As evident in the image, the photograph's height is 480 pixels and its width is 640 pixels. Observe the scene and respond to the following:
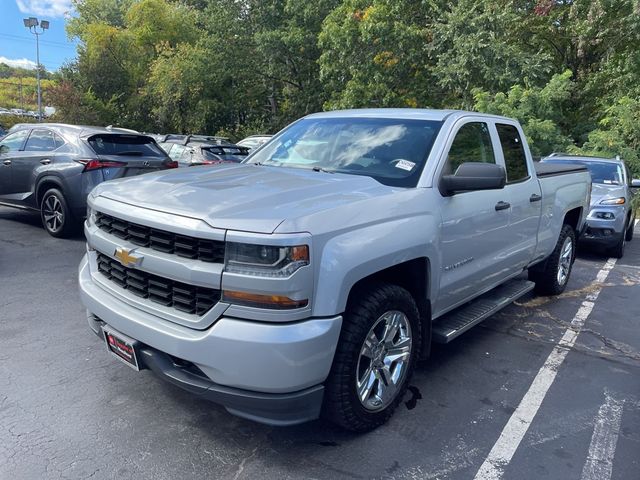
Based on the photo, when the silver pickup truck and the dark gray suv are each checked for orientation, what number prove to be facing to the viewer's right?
0

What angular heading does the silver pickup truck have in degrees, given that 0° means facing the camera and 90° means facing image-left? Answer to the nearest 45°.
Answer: approximately 45°

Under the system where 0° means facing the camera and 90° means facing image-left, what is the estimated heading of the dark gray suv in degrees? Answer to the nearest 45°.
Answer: approximately 135°

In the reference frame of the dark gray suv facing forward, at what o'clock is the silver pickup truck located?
The silver pickup truck is roughly at 7 o'clock from the dark gray suv.

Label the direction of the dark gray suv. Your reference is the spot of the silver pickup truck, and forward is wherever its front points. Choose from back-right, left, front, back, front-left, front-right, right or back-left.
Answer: right
